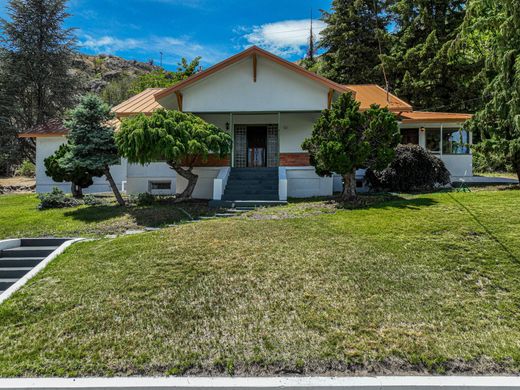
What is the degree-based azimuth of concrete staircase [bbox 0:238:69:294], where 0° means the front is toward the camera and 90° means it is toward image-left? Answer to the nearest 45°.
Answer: approximately 0°

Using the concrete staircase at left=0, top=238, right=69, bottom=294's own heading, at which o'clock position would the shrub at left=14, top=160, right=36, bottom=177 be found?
The shrub is roughly at 6 o'clock from the concrete staircase.

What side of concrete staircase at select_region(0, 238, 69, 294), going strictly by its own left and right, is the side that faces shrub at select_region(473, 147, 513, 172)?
left

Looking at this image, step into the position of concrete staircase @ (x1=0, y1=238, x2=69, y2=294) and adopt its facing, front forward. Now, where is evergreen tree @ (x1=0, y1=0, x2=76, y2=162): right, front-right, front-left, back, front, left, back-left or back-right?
back

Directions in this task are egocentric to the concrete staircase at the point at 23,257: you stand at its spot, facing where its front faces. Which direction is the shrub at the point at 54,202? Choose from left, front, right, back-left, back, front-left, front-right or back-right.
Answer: back

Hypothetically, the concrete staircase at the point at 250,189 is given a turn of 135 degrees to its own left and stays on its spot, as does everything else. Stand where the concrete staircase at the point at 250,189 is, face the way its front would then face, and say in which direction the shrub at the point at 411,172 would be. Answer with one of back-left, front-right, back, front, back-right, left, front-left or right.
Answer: front-right

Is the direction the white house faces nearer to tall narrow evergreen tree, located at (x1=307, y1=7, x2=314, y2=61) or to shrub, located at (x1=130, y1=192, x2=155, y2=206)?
the shrub

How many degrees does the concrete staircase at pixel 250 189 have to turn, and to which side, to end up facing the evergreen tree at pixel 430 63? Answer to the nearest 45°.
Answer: approximately 135° to its left
